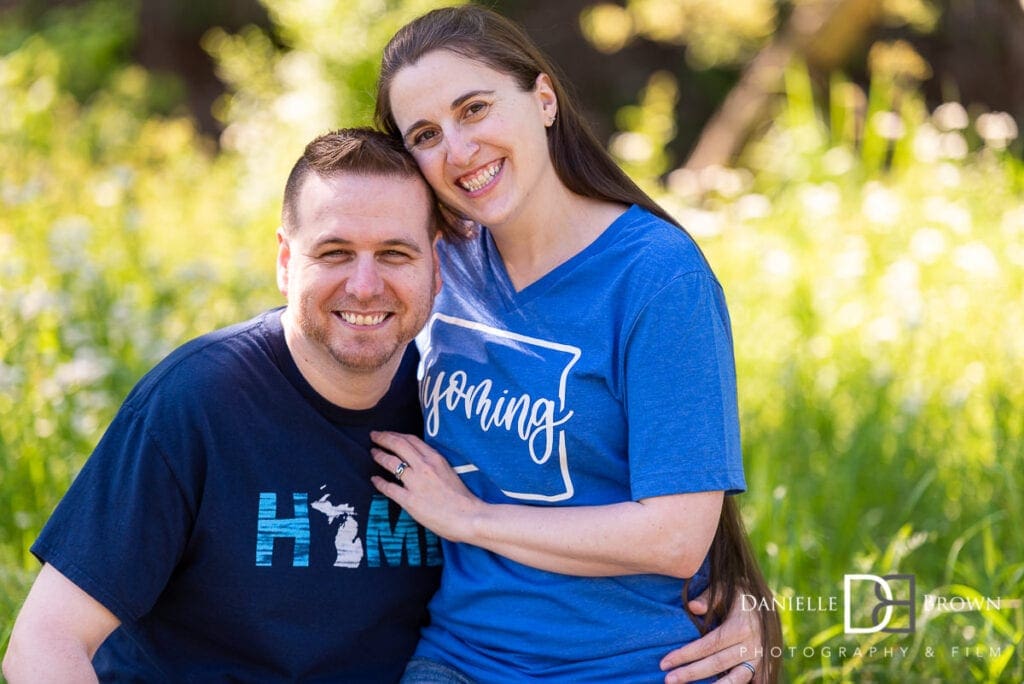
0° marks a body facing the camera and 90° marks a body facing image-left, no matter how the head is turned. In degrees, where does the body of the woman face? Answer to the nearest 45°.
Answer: approximately 45°

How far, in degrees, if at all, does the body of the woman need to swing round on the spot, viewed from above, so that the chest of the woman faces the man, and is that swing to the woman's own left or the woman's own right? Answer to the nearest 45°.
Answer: approximately 45° to the woman's own right
